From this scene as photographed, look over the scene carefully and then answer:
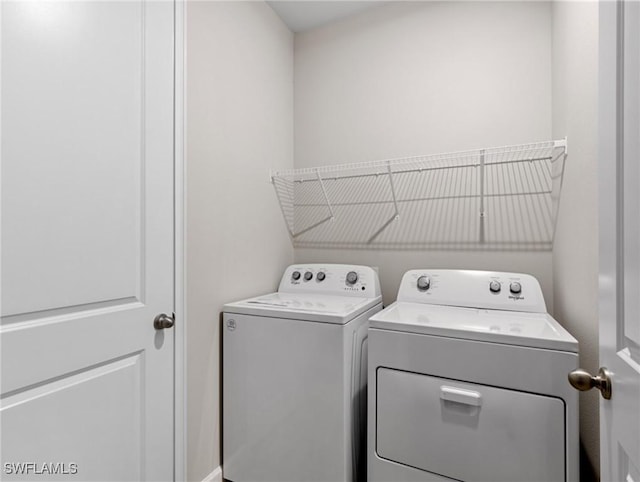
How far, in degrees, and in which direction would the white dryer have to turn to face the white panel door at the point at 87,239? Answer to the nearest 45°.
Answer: approximately 45° to its right

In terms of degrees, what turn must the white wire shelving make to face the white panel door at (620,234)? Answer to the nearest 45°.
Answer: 0° — it already faces it

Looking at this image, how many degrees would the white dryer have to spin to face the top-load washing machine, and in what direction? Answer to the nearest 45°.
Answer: approximately 90° to its right

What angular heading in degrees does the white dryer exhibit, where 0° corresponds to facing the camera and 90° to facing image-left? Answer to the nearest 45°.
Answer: approximately 0°
